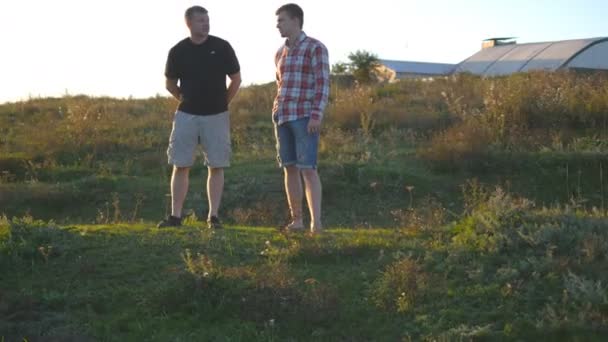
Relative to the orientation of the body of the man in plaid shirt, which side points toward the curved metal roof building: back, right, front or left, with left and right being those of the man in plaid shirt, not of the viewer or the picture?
back

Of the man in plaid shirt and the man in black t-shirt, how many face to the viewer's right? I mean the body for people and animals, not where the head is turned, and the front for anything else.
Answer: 0

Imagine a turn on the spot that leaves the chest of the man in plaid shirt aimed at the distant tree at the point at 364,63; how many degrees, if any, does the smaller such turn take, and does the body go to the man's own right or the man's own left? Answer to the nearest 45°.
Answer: approximately 135° to the man's own right

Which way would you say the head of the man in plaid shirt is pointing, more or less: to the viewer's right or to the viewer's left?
to the viewer's left

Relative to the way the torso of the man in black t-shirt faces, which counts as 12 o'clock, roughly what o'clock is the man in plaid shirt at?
The man in plaid shirt is roughly at 10 o'clock from the man in black t-shirt.

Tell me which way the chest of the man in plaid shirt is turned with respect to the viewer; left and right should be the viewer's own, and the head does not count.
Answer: facing the viewer and to the left of the viewer

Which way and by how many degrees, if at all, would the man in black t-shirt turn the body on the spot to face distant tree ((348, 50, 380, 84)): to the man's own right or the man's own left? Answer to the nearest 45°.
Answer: approximately 180°

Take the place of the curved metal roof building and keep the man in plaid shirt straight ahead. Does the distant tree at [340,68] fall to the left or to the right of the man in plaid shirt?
right

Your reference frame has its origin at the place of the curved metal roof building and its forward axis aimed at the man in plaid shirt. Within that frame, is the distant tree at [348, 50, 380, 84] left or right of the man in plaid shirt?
right

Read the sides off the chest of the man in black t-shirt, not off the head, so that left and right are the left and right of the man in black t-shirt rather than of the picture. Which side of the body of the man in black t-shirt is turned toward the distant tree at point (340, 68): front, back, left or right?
back

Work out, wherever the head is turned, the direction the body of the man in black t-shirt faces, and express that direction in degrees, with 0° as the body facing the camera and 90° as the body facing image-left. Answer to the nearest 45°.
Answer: approximately 0°

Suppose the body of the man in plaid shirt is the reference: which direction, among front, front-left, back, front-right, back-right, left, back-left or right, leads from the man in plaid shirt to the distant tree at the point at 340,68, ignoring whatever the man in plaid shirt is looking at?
back-right
